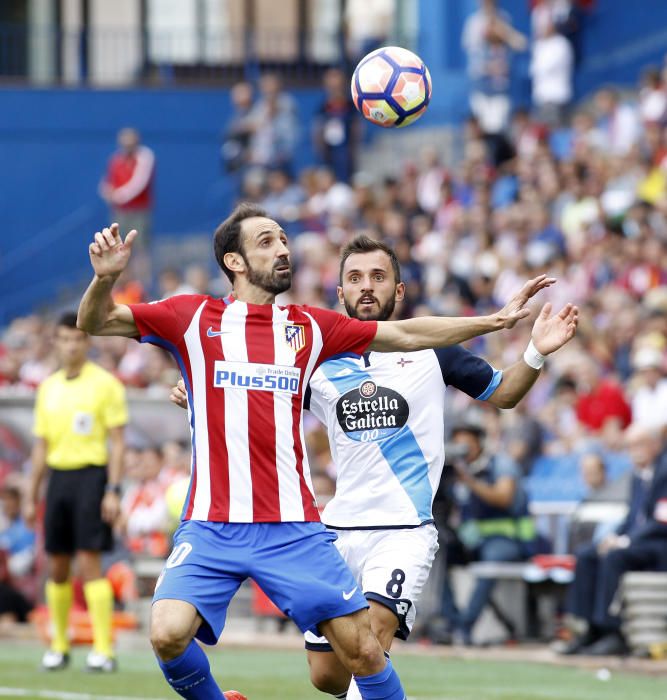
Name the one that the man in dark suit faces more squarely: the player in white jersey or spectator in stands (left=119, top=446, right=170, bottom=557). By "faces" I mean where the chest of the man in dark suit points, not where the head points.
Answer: the player in white jersey

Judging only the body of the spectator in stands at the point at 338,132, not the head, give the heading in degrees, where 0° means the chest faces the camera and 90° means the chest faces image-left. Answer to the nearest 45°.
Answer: approximately 0°

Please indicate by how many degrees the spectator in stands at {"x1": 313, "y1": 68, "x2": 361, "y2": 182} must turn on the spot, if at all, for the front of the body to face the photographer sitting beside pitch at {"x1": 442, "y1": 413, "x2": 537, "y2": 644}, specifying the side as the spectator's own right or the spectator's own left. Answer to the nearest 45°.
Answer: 0° — they already face them

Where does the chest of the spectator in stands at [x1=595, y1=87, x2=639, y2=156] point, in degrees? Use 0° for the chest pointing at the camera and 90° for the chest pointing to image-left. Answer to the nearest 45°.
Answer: approximately 45°

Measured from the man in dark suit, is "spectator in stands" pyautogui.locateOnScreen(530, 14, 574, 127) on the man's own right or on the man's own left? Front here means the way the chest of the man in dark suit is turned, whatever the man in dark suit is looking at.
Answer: on the man's own right

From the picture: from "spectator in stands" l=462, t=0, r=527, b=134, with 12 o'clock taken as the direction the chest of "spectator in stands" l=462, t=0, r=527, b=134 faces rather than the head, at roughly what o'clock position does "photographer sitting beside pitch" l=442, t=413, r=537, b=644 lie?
"photographer sitting beside pitch" l=442, t=413, r=537, b=644 is roughly at 12 o'clock from "spectator in stands" l=462, t=0, r=527, b=134.

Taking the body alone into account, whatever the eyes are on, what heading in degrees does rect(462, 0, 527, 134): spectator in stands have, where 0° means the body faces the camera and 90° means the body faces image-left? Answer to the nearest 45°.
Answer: approximately 0°

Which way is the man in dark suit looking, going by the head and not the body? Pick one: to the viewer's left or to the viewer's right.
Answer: to the viewer's left

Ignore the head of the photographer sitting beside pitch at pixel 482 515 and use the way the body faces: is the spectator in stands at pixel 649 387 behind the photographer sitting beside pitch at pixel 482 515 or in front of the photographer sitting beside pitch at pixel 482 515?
behind

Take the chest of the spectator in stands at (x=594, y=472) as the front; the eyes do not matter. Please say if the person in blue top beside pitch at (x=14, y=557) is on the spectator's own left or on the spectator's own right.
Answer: on the spectator's own right

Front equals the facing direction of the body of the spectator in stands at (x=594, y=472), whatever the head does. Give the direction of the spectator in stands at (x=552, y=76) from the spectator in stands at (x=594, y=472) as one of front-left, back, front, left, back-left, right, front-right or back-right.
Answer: back-right
